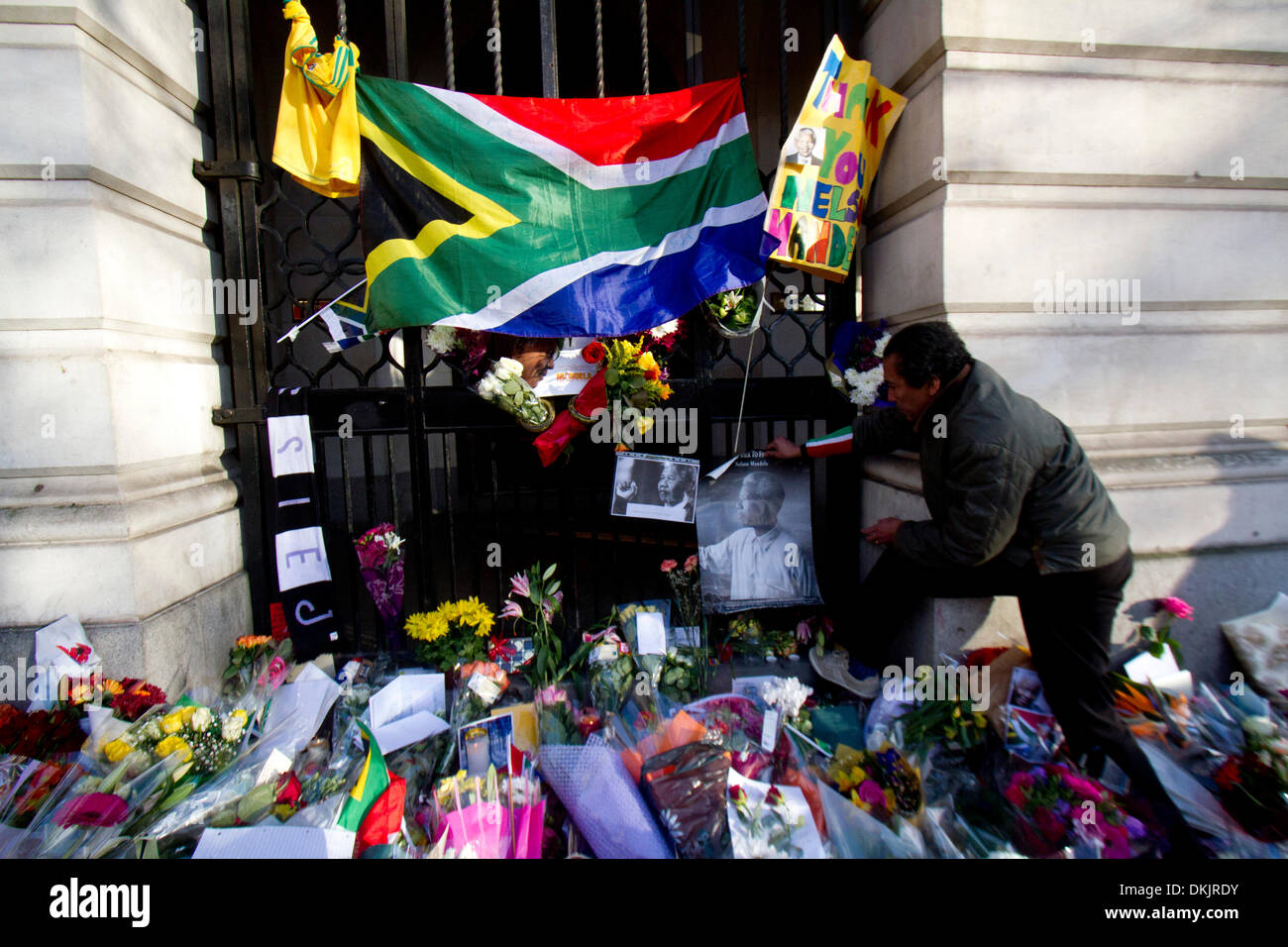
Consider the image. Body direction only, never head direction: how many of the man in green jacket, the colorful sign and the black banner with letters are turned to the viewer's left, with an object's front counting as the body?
1

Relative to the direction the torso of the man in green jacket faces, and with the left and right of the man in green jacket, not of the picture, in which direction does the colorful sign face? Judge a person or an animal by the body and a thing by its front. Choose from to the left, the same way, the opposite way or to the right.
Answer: to the left

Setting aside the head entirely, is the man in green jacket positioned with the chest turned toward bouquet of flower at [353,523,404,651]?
yes

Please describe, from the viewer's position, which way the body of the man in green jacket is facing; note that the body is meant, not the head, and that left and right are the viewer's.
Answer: facing to the left of the viewer

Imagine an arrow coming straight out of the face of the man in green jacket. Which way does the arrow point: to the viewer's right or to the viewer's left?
to the viewer's left

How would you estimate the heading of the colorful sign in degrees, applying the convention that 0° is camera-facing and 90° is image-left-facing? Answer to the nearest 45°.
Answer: approximately 0°

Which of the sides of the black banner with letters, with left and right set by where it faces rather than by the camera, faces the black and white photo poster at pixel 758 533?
left

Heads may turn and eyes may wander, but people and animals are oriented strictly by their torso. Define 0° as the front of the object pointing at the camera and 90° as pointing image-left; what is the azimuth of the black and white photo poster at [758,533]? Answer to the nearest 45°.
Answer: approximately 0°

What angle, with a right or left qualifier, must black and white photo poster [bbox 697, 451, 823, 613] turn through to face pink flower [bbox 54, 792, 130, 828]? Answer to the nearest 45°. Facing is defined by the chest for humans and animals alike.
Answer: approximately 45° to its right

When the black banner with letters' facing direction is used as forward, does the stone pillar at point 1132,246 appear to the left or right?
on its left
